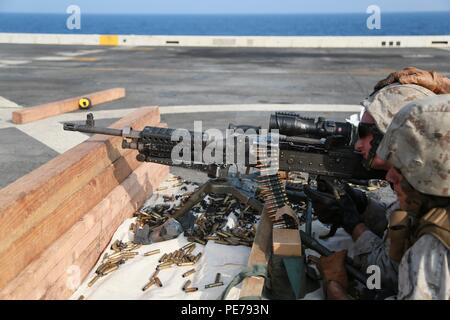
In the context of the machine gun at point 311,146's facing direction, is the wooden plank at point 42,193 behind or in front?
in front

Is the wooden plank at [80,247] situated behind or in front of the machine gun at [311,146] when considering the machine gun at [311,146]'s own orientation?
in front

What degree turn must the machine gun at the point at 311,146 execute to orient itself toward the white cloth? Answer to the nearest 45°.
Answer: approximately 45° to its left

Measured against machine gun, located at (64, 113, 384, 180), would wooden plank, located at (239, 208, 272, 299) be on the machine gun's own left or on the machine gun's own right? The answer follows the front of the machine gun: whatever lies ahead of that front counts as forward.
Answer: on the machine gun's own left

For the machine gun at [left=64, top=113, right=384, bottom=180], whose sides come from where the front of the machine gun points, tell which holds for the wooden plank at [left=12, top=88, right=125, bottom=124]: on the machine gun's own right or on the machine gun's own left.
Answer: on the machine gun's own right

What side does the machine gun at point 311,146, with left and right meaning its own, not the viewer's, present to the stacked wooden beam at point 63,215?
front

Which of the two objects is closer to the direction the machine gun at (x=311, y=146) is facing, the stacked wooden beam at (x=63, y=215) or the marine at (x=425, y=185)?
the stacked wooden beam

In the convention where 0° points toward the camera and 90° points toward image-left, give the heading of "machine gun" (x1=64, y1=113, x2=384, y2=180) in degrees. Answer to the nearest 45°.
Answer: approximately 90°
